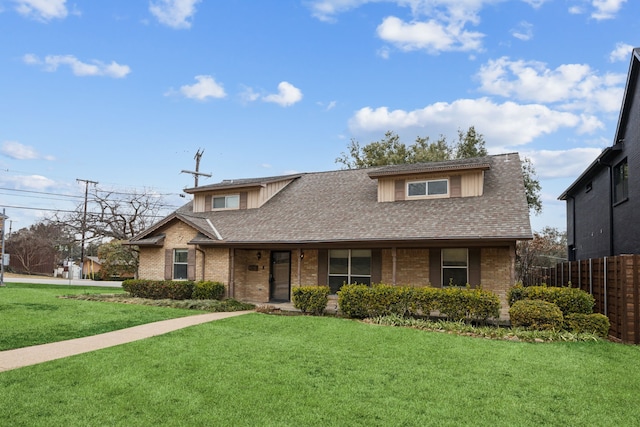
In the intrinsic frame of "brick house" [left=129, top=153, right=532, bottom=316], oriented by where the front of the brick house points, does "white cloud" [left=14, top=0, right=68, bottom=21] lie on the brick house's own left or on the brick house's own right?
on the brick house's own right

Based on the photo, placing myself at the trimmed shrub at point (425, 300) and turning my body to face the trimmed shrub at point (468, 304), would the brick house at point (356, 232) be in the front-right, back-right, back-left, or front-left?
back-left

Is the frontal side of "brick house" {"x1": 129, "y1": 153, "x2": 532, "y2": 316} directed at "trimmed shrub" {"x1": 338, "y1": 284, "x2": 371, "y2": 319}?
yes

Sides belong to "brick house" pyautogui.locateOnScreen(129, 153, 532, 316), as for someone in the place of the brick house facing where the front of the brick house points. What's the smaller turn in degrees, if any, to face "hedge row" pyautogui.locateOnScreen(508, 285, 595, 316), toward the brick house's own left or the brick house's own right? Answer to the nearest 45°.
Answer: approximately 45° to the brick house's own left

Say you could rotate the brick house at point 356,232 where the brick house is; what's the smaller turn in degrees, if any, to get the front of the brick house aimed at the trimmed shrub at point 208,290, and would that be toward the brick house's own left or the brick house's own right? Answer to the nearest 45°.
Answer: approximately 90° to the brick house's own right

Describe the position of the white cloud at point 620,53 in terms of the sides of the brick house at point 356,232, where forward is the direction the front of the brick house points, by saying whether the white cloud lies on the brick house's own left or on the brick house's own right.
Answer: on the brick house's own left

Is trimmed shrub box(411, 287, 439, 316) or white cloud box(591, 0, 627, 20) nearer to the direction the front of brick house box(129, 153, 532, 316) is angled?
the trimmed shrub

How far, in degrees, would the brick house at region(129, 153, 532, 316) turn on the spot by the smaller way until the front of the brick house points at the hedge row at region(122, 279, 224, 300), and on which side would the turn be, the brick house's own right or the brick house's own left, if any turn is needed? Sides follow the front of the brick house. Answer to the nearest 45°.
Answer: approximately 90° to the brick house's own right

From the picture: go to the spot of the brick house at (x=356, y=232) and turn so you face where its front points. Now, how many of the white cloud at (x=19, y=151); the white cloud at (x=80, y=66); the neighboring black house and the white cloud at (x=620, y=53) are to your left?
2

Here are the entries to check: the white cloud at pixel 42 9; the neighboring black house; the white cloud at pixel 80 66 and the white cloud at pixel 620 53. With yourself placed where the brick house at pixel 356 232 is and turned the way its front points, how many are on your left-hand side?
2
